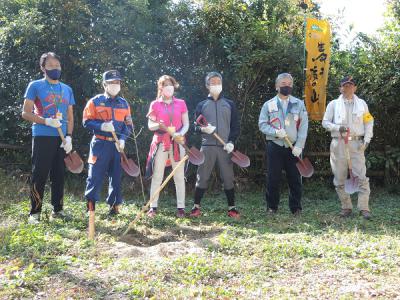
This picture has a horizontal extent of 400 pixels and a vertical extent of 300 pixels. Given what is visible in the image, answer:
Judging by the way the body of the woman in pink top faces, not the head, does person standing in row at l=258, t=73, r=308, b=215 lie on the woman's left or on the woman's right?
on the woman's left

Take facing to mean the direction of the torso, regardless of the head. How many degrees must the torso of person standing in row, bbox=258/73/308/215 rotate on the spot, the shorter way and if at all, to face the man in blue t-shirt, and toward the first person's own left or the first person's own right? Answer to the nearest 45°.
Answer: approximately 45° to the first person's own right

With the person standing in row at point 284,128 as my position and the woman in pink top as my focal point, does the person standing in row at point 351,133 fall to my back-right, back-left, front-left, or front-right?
back-left

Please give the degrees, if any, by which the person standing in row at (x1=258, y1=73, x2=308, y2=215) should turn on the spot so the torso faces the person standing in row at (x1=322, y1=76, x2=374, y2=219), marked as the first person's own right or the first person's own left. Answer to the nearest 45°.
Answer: approximately 90° to the first person's own left

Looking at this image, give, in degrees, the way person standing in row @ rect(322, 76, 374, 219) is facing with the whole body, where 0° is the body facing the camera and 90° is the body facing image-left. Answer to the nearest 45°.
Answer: approximately 0°

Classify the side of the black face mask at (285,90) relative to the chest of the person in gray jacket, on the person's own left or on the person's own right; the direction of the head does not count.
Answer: on the person's own left

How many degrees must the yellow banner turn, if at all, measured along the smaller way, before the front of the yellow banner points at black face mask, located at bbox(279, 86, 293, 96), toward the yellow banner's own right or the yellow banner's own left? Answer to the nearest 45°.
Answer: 0° — it already faces it

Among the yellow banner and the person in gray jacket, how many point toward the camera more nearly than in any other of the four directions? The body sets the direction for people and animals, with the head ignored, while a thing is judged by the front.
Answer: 2

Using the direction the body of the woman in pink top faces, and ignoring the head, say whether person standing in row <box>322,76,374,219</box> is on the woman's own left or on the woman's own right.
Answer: on the woman's own left

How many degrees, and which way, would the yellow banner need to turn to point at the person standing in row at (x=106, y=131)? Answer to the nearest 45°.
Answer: approximately 45° to its right

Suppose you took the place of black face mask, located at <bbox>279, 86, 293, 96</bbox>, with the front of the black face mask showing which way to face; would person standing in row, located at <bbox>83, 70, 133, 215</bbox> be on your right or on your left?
on your right
